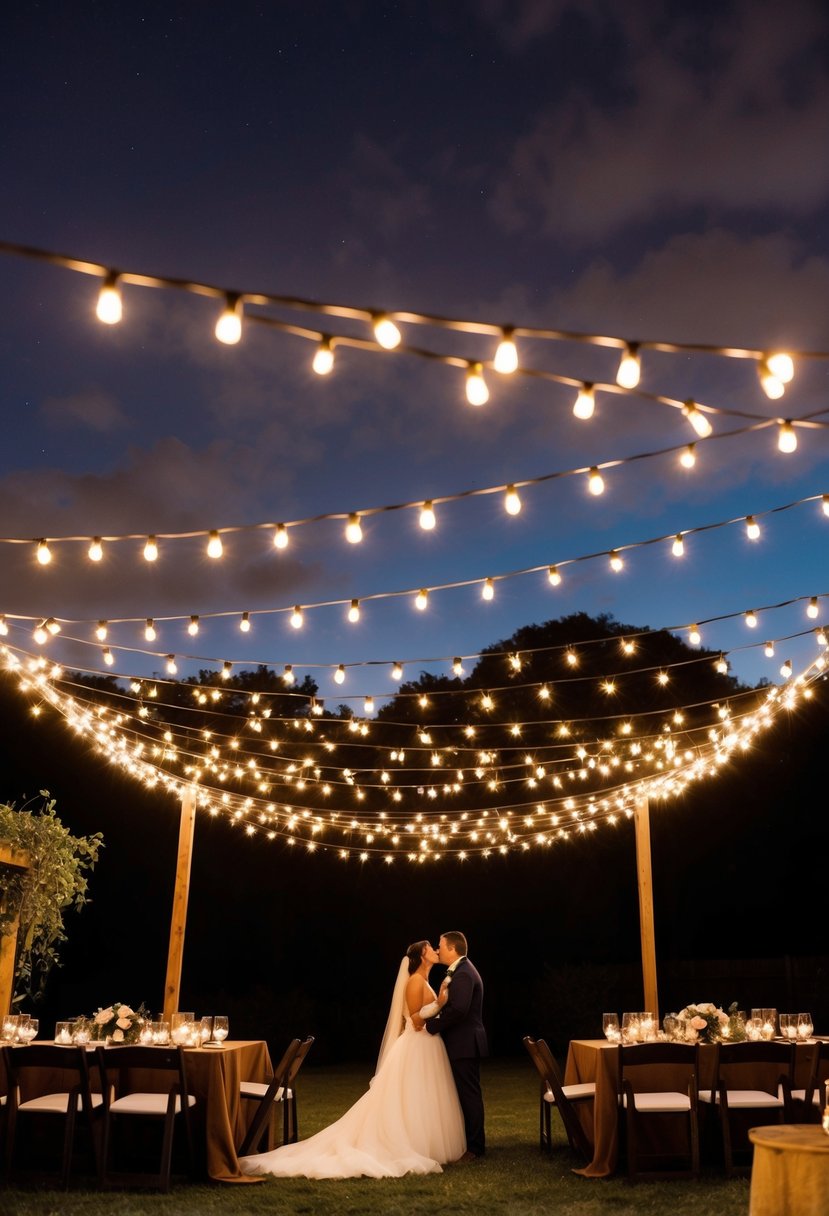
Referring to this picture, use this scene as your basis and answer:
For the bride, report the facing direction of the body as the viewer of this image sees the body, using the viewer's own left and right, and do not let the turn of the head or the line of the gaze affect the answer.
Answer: facing to the right of the viewer

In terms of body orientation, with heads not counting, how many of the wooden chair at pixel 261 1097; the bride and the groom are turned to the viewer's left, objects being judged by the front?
2

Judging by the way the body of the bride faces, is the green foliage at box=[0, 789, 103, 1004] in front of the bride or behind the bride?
behind

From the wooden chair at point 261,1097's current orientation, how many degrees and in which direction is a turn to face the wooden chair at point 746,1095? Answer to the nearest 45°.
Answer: approximately 180°

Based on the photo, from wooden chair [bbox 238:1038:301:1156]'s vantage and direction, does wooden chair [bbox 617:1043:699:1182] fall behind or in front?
behind

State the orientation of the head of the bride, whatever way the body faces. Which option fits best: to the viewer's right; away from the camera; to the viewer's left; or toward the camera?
to the viewer's right

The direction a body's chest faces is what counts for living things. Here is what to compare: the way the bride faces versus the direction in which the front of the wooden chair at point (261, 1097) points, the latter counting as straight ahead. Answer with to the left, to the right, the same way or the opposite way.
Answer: the opposite way

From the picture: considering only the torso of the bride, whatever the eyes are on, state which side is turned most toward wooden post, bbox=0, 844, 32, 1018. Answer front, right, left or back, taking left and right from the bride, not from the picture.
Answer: back

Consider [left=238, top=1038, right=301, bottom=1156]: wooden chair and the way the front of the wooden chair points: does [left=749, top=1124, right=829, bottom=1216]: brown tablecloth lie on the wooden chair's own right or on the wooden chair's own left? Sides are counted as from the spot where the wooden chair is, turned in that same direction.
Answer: on the wooden chair's own left

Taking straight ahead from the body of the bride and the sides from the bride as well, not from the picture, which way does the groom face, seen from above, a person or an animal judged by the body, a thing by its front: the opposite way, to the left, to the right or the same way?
the opposite way

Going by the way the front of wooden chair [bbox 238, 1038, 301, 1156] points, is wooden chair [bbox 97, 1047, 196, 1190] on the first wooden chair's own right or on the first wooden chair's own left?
on the first wooden chair's own left

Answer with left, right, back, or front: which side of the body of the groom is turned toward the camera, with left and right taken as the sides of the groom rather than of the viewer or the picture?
left

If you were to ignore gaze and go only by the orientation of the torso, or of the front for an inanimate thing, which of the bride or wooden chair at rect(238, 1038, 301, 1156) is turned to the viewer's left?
the wooden chair

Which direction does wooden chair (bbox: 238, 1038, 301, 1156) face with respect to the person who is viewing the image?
facing to the left of the viewer

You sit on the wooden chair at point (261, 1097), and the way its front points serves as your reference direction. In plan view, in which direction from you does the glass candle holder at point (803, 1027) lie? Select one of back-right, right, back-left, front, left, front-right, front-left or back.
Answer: back
